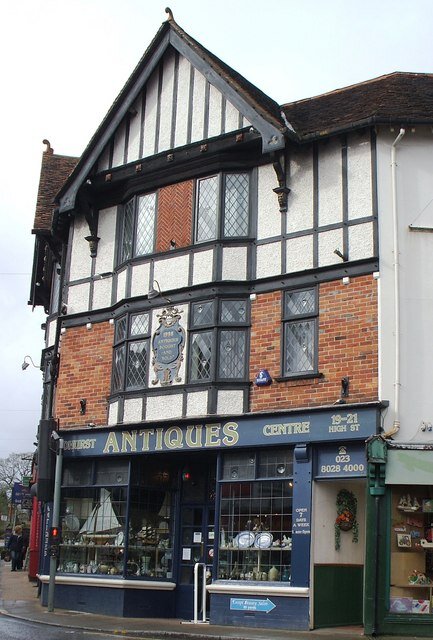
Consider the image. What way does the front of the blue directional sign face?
toward the camera

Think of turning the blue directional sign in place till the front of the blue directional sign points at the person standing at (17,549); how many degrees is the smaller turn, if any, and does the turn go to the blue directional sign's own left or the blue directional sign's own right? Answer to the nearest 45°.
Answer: approximately 135° to the blue directional sign's own right

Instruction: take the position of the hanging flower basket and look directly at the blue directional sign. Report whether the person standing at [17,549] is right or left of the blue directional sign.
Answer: right

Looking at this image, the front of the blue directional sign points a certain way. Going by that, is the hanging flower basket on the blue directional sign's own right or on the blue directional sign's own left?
on the blue directional sign's own left
